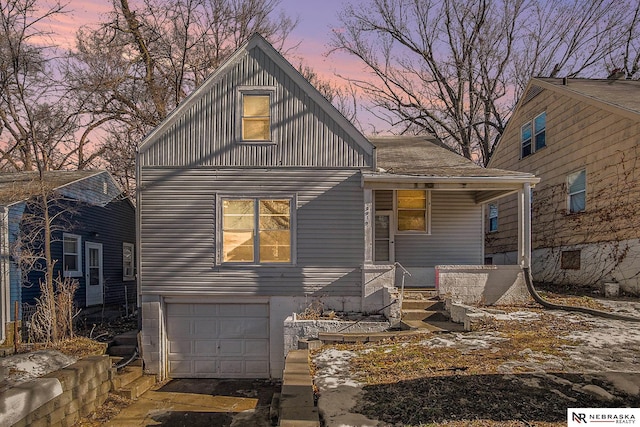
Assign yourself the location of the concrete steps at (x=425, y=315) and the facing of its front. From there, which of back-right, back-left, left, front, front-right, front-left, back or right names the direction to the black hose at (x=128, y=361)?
right

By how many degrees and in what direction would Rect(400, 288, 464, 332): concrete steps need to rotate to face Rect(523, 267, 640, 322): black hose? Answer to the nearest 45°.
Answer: approximately 90° to its left

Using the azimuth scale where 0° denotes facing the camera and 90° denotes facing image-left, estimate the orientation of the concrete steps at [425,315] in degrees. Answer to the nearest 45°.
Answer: approximately 0°

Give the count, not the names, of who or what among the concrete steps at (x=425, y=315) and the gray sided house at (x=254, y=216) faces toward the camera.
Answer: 2
